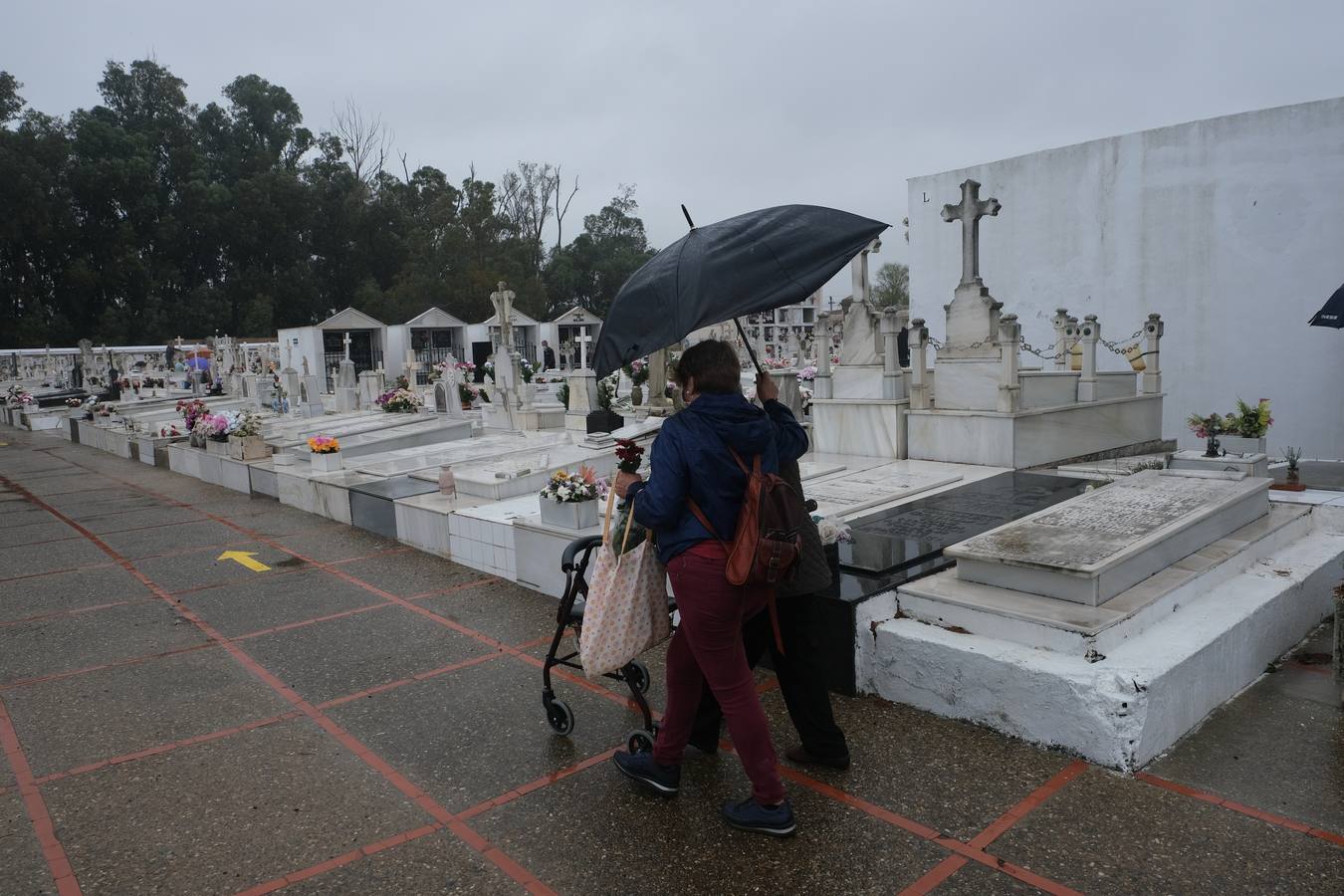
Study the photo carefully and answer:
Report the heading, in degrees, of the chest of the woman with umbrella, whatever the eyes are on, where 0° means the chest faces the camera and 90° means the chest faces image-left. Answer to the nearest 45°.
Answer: approximately 135°

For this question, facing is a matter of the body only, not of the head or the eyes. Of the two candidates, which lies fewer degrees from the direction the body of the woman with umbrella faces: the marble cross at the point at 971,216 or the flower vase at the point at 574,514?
the flower vase

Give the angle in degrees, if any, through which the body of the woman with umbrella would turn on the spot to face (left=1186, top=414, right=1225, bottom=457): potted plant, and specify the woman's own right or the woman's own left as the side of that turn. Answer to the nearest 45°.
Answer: approximately 90° to the woman's own right

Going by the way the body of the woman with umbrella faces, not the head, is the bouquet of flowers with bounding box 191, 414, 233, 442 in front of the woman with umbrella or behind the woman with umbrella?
in front

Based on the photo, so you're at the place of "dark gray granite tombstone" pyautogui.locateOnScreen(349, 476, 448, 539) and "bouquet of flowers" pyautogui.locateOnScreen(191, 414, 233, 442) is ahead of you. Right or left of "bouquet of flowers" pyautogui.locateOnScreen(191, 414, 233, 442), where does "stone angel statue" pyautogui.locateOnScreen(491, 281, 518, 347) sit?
right

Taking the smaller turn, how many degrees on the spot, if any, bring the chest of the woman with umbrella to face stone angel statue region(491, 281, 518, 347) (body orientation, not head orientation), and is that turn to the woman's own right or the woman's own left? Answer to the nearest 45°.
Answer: approximately 45° to the woman's own right

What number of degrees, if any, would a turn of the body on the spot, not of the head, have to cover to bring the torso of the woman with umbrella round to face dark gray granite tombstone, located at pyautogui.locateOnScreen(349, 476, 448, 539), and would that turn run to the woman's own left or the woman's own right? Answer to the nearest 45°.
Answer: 0° — they already face it

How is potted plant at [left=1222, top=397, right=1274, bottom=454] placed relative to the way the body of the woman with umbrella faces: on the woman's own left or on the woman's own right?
on the woman's own right

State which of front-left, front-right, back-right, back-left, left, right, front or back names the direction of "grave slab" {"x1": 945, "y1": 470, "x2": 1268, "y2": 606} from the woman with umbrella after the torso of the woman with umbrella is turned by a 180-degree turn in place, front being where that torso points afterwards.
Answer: left

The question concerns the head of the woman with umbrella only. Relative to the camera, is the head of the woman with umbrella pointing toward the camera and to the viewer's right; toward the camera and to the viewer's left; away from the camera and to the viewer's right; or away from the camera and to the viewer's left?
away from the camera and to the viewer's left

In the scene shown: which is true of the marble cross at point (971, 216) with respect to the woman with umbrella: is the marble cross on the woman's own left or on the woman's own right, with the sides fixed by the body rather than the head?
on the woman's own right

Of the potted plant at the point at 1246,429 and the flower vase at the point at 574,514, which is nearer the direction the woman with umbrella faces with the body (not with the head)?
the flower vase

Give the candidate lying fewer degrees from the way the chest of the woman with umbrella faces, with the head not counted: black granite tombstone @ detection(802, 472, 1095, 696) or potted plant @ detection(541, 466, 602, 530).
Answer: the potted plant

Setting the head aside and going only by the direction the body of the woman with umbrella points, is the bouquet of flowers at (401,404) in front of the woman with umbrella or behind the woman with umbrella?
in front

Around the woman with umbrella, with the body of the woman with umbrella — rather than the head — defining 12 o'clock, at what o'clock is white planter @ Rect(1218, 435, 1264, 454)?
The white planter is roughly at 3 o'clock from the woman with umbrella.
